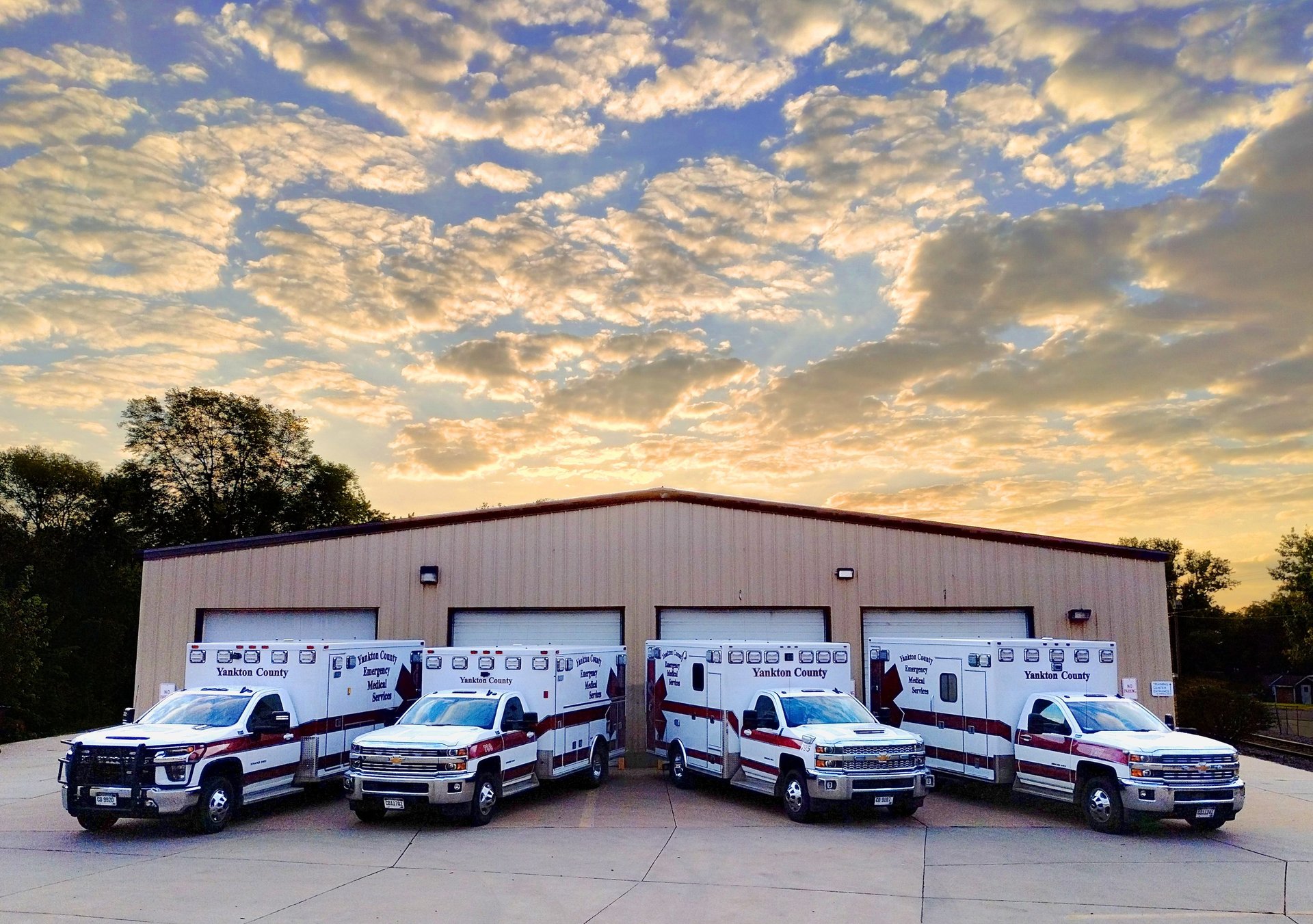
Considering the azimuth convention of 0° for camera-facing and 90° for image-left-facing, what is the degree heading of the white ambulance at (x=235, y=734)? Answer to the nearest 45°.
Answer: approximately 45°

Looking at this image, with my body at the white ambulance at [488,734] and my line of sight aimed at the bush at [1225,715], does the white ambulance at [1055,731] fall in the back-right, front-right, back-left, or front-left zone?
front-right

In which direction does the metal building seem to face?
toward the camera

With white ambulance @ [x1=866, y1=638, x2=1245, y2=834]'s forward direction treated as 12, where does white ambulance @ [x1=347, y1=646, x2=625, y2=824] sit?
white ambulance @ [x1=347, y1=646, x2=625, y2=824] is roughly at 4 o'clock from white ambulance @ [x1=866, y1=638, x2=1245, y2=834].

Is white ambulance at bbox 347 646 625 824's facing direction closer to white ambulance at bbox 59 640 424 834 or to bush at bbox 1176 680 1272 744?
the white ambulance

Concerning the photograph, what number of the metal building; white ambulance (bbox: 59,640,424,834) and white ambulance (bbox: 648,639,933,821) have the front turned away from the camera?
0

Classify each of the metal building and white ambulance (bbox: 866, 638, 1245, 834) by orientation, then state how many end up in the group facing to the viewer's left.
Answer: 0

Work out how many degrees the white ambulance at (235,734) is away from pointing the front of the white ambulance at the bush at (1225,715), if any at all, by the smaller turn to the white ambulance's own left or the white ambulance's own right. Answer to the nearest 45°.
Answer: approximately 180°

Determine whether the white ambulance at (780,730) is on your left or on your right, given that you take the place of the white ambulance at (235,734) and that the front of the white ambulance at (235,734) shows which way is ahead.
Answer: on your left

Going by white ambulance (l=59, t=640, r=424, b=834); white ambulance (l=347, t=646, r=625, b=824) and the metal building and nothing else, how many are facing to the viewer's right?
0

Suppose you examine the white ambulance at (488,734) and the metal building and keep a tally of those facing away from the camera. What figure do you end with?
0

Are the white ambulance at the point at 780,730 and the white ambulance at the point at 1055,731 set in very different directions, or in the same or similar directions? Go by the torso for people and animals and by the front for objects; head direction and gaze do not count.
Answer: same or similar directions

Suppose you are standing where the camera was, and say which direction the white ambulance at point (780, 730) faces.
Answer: facing the viewer and to the right of the viewer

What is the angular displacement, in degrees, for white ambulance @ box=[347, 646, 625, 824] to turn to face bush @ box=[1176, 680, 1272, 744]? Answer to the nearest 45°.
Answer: approximately 180°

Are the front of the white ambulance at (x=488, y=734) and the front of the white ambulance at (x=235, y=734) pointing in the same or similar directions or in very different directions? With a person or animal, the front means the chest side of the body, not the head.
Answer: same or similar directions
